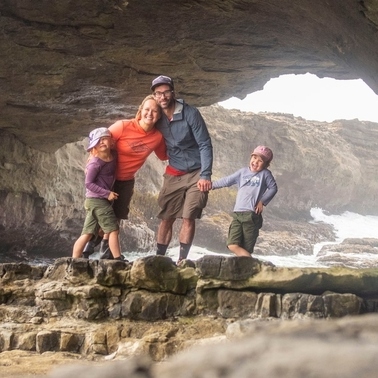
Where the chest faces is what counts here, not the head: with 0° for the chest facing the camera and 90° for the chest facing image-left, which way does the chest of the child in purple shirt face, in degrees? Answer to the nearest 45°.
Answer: approximately 315°

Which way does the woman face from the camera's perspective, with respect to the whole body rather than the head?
toward the camera

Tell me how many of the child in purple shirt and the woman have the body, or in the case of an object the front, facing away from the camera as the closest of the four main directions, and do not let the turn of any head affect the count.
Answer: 0
